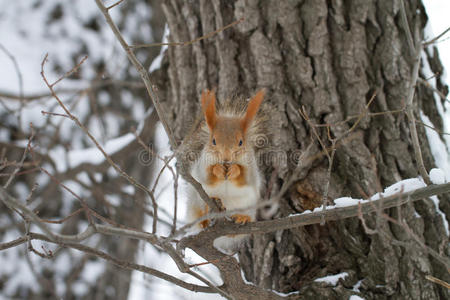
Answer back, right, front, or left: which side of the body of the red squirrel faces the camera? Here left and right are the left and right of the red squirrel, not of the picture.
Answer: front
